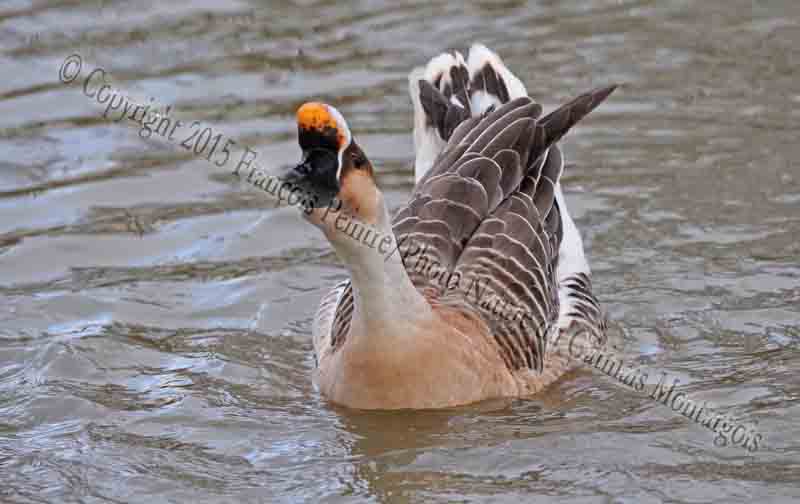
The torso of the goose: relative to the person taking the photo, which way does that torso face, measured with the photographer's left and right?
facing the viewer and to the left of the viewer
